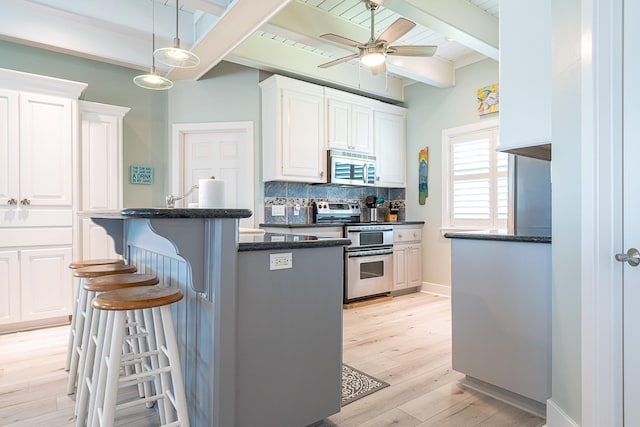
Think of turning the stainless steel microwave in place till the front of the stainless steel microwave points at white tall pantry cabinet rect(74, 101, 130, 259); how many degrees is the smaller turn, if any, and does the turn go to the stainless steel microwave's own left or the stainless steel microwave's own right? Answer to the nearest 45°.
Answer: approximately 90° to the stainless steel microwave's own right

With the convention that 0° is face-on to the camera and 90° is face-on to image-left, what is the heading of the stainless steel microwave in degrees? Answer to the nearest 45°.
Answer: approximately 315°

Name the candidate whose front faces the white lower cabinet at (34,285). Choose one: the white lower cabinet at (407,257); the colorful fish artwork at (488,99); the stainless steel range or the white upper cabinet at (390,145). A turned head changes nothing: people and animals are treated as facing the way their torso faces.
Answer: the colorful fish artwork

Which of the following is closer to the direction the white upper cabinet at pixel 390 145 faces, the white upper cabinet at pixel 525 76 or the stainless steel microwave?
the white upper cabinet

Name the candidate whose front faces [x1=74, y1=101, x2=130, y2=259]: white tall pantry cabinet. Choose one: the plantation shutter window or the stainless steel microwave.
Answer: the plantation shutter window

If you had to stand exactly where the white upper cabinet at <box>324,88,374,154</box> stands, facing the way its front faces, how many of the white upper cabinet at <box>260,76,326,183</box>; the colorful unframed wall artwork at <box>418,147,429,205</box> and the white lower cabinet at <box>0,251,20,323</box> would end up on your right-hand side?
2

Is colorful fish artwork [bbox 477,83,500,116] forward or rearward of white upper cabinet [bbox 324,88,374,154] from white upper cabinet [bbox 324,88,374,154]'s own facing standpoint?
forward

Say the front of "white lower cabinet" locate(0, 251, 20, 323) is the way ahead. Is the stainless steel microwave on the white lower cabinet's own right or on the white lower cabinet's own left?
on the white lower cabinet's own left

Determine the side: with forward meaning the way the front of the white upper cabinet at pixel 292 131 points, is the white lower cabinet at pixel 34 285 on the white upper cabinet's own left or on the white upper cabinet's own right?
on the white upper cabinet's own right

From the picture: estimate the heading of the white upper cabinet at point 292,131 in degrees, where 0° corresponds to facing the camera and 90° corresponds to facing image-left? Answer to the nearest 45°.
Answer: approximately 315°

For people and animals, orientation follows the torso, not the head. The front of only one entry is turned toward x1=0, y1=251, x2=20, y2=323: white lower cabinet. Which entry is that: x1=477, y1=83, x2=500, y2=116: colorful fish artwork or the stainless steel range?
the colorful fish artwork

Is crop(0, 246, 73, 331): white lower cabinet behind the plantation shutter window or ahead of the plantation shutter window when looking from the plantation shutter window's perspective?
ahead

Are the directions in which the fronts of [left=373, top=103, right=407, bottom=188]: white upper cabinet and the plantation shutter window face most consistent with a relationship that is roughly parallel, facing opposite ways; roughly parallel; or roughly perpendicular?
roughly perpendicular
